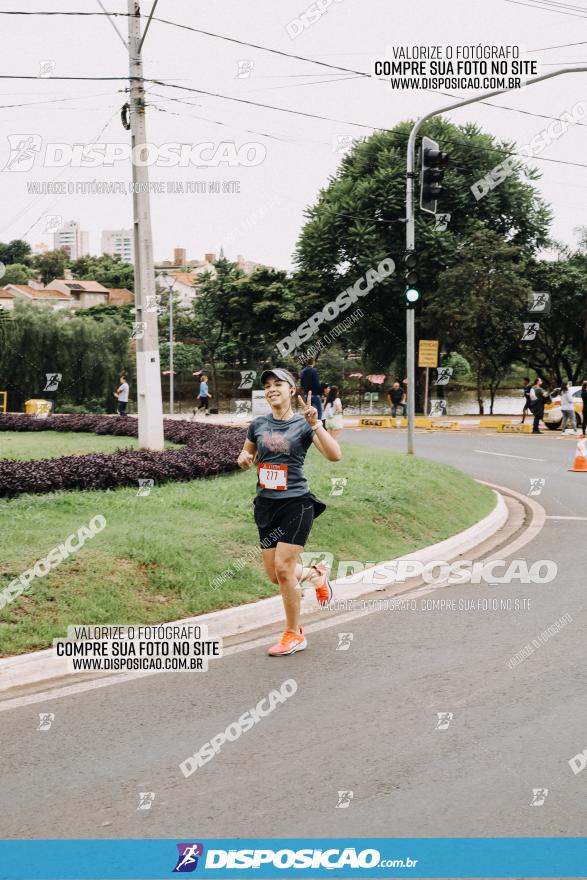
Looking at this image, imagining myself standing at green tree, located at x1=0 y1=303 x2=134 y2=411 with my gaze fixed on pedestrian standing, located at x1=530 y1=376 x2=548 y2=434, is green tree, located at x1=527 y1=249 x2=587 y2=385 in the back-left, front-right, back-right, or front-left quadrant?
front-left

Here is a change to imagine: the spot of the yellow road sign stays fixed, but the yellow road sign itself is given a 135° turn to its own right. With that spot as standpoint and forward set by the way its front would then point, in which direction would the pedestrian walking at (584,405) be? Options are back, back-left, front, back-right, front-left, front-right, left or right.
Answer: back

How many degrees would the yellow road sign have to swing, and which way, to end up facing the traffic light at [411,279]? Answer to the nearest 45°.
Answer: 0° — it already faces it

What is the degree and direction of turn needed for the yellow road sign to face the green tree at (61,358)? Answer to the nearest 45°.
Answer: approximately 90° to its right

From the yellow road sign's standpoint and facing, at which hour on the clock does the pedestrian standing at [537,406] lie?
The pedestrian standing is roughly at 10 o'clock from the yellow road sign.

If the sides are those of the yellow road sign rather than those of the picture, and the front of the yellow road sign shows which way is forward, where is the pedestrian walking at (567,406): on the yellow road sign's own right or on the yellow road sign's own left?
on the yellow road sign's own left

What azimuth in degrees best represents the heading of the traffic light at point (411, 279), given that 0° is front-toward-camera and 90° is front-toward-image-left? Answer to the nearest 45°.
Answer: approximately 45°

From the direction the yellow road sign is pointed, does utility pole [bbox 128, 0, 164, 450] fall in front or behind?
in front

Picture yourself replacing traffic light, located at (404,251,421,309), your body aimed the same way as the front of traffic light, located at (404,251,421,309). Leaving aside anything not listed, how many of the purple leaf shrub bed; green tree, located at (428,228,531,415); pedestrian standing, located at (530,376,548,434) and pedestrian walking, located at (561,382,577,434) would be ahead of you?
1

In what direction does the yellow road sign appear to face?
toward the camera

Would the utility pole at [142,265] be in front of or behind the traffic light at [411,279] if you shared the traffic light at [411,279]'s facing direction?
in front

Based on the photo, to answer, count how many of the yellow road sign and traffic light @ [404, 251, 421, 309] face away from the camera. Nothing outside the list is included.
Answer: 0

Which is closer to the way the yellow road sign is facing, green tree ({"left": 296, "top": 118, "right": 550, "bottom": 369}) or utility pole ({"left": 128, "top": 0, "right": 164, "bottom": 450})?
the utility pole
